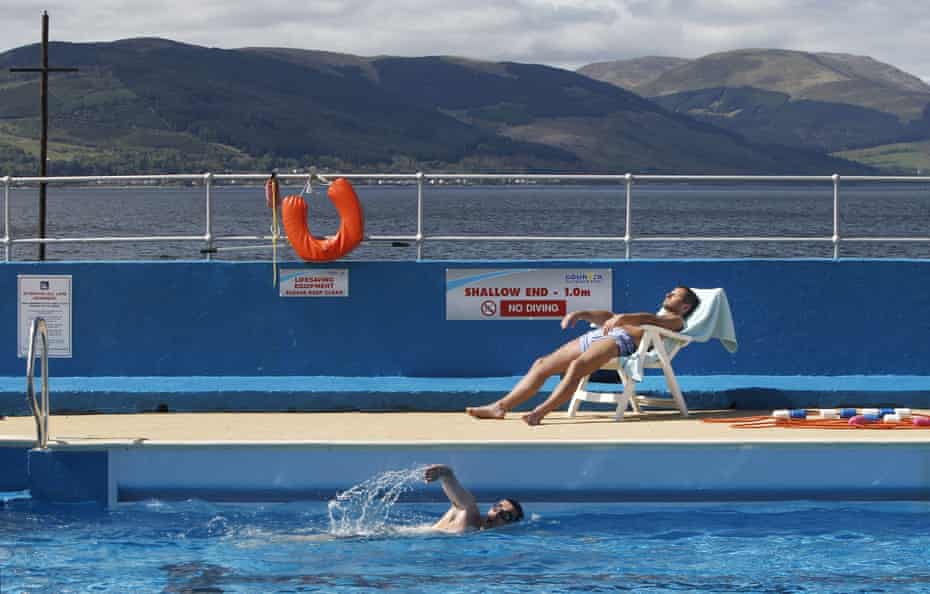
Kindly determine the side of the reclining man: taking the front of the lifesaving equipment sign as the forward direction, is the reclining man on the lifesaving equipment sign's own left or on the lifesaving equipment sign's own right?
on the lifesaving equipment sign's own left

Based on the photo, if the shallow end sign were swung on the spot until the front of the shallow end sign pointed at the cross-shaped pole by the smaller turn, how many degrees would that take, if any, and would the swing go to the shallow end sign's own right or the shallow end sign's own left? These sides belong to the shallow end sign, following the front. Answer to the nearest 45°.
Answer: approximately 135° to the shallow end sign's own right

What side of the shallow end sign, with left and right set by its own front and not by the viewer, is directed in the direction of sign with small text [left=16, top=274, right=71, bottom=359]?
right

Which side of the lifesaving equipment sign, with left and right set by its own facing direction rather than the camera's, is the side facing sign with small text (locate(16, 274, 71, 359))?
right

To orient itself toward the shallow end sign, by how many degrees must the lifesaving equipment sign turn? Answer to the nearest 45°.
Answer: approximately 90° to its left

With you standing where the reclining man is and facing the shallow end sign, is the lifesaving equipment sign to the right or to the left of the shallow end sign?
left

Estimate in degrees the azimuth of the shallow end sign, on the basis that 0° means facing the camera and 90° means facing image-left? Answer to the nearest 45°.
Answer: approximately 0°

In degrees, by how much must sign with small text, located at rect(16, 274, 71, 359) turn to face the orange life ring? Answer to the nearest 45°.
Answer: approximately 90° to its left

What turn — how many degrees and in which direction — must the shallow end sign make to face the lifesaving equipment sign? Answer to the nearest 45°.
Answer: approximately 90° to its right

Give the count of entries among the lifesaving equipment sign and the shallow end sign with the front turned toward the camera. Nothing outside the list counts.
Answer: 2

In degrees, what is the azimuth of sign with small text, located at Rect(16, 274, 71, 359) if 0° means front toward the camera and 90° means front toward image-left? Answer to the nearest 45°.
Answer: approximately 0°
